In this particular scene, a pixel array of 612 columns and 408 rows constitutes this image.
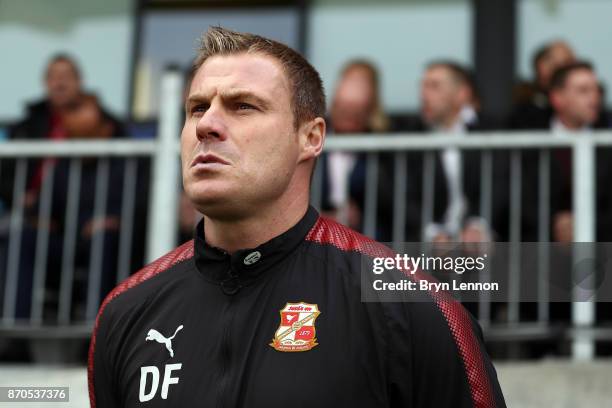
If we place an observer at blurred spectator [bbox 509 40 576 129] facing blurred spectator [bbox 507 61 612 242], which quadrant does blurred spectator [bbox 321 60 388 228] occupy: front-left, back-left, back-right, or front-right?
front-right

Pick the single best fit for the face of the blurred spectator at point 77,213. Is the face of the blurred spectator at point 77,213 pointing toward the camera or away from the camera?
toward the camera

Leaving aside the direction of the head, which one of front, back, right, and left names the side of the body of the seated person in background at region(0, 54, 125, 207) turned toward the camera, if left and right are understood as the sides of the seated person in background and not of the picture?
front

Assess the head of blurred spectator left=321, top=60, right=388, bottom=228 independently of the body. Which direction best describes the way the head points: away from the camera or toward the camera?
toward the camera

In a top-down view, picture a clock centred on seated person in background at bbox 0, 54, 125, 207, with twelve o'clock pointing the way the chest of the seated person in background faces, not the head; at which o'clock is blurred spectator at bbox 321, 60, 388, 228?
The blurred spectator is roughly at 10 o'clock from the seated person in background.

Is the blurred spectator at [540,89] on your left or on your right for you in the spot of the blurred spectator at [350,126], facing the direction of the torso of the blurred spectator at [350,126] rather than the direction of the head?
on your left

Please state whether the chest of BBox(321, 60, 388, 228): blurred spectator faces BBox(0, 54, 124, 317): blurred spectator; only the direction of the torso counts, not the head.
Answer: no

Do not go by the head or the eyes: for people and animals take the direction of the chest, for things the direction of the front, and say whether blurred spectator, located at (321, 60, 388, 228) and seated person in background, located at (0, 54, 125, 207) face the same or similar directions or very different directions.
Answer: same or similar directions

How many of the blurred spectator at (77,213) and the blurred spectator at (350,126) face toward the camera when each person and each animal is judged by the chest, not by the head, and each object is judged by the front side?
2

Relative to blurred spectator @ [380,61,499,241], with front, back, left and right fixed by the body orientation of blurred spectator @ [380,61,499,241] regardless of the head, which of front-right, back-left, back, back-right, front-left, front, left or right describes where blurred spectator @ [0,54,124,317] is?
front-right

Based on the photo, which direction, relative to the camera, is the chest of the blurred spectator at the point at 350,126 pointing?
toward the camera

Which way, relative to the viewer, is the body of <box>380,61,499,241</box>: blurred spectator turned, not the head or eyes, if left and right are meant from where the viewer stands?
facing the viewer and to the left of the viewer

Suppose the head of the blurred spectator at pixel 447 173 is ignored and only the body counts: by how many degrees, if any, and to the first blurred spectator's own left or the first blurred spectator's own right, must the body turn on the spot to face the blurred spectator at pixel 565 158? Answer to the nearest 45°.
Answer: approximately 135° to the first blurred spectator's own left
